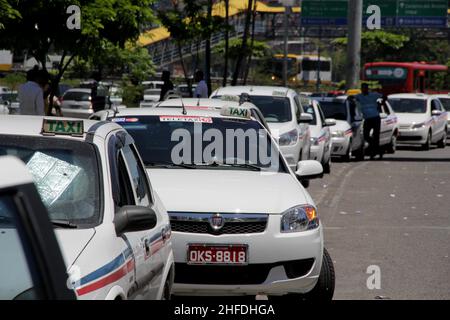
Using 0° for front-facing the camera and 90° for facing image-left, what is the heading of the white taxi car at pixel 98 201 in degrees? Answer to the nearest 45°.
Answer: approximately 45°

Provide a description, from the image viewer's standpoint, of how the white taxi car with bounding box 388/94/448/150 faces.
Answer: facing the viewer and to the left of the viewer

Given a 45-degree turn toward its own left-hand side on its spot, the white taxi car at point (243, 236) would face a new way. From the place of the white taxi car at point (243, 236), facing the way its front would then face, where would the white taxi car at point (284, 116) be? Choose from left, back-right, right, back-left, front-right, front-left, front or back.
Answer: back-left

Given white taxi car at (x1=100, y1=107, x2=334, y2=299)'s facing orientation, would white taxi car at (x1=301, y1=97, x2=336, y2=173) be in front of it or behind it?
behind

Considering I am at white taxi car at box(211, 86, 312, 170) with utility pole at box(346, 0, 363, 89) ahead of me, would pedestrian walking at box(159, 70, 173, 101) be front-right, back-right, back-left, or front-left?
front-left

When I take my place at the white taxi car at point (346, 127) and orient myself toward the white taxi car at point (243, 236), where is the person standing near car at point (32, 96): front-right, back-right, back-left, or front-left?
front-right

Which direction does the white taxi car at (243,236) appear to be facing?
toward the camera

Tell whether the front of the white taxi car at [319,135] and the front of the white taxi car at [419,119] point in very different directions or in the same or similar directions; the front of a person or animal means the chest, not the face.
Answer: same or similar directions

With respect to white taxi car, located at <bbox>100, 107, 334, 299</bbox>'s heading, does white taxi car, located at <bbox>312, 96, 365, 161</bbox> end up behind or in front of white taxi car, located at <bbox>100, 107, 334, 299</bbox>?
behind
